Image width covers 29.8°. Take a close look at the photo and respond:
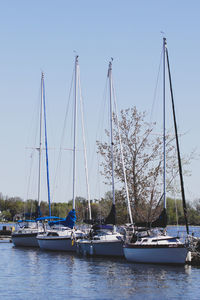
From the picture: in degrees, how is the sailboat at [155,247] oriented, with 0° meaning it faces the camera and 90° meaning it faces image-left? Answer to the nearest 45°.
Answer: approximately 315°
